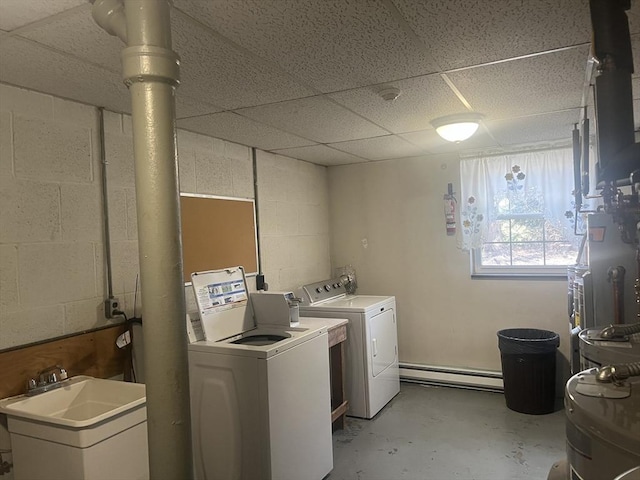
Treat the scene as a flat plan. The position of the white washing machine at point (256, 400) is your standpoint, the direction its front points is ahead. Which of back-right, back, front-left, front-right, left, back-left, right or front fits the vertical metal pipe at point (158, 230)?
front-right

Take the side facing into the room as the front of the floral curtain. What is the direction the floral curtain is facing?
toward the camera

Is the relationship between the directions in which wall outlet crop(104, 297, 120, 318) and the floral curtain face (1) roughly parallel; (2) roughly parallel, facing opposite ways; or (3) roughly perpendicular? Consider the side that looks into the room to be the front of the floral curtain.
roughly perpendicular

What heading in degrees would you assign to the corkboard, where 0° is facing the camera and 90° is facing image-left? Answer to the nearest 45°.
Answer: approximately 315°

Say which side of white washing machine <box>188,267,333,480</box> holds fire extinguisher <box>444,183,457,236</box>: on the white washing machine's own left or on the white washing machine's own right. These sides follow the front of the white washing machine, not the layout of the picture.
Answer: on the white washing machine's own left

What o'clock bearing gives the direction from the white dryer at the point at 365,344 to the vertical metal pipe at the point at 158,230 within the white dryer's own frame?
The vertical metal pipe is roughly at 2 o'clock from the white dryer.

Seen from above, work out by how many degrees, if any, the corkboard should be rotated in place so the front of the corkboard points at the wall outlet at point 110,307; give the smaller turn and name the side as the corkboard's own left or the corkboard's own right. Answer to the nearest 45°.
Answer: approximately 90° to the corkboard's own right

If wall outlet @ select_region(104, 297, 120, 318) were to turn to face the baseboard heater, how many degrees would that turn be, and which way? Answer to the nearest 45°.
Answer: approximately 45° to its left

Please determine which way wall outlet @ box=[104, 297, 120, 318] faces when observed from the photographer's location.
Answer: facing the viewer and to the right of the viewer

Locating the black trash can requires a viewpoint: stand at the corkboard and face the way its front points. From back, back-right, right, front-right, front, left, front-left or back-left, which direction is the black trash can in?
front-left
